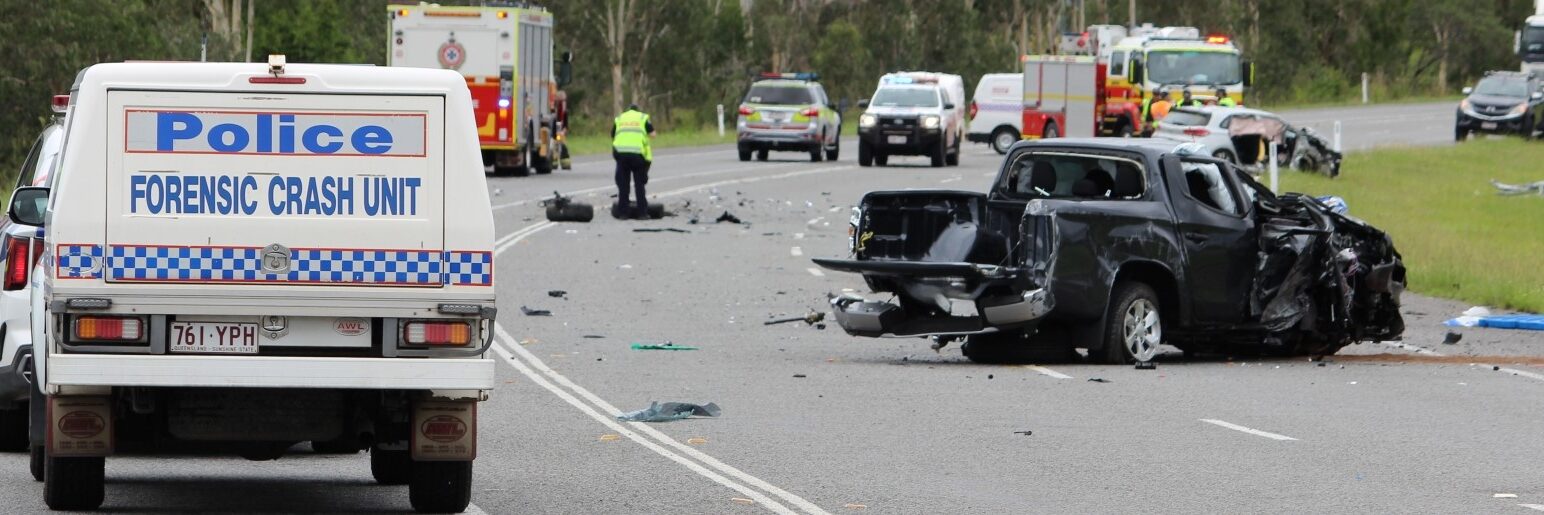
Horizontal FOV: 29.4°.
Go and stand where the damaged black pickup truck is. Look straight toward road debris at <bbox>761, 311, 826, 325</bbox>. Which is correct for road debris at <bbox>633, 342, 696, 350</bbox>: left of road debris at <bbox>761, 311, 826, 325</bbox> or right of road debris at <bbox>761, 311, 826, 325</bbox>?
left

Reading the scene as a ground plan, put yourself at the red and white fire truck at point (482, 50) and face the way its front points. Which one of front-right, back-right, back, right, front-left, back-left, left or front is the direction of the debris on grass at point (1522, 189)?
right

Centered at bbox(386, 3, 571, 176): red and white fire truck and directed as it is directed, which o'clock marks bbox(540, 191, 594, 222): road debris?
The road debris is roughly at 6 o'clock from the red and white fire truck.

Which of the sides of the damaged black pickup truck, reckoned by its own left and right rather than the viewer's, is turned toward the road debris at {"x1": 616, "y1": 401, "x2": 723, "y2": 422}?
back

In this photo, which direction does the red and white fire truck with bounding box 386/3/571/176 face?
away from the camera

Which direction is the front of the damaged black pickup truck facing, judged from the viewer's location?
facing away from the viewer and to the right of the viewer

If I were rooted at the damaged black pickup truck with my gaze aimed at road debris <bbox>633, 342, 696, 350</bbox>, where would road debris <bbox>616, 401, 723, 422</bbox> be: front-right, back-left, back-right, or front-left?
front-left

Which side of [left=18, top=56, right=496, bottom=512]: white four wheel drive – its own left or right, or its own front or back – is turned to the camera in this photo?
back

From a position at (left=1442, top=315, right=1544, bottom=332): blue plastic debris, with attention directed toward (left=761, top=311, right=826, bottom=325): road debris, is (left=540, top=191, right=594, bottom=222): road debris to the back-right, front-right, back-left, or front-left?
front-right
